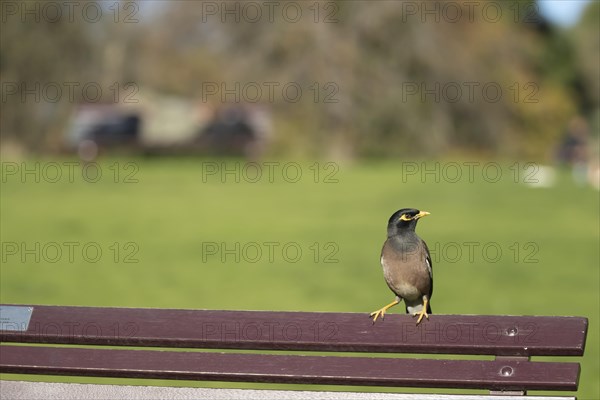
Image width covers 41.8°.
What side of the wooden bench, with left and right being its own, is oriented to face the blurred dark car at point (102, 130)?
back

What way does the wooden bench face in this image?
toward the camera

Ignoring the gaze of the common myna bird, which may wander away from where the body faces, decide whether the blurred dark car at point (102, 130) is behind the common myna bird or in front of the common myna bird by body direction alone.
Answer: behind

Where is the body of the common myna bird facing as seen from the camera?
toward the camera
